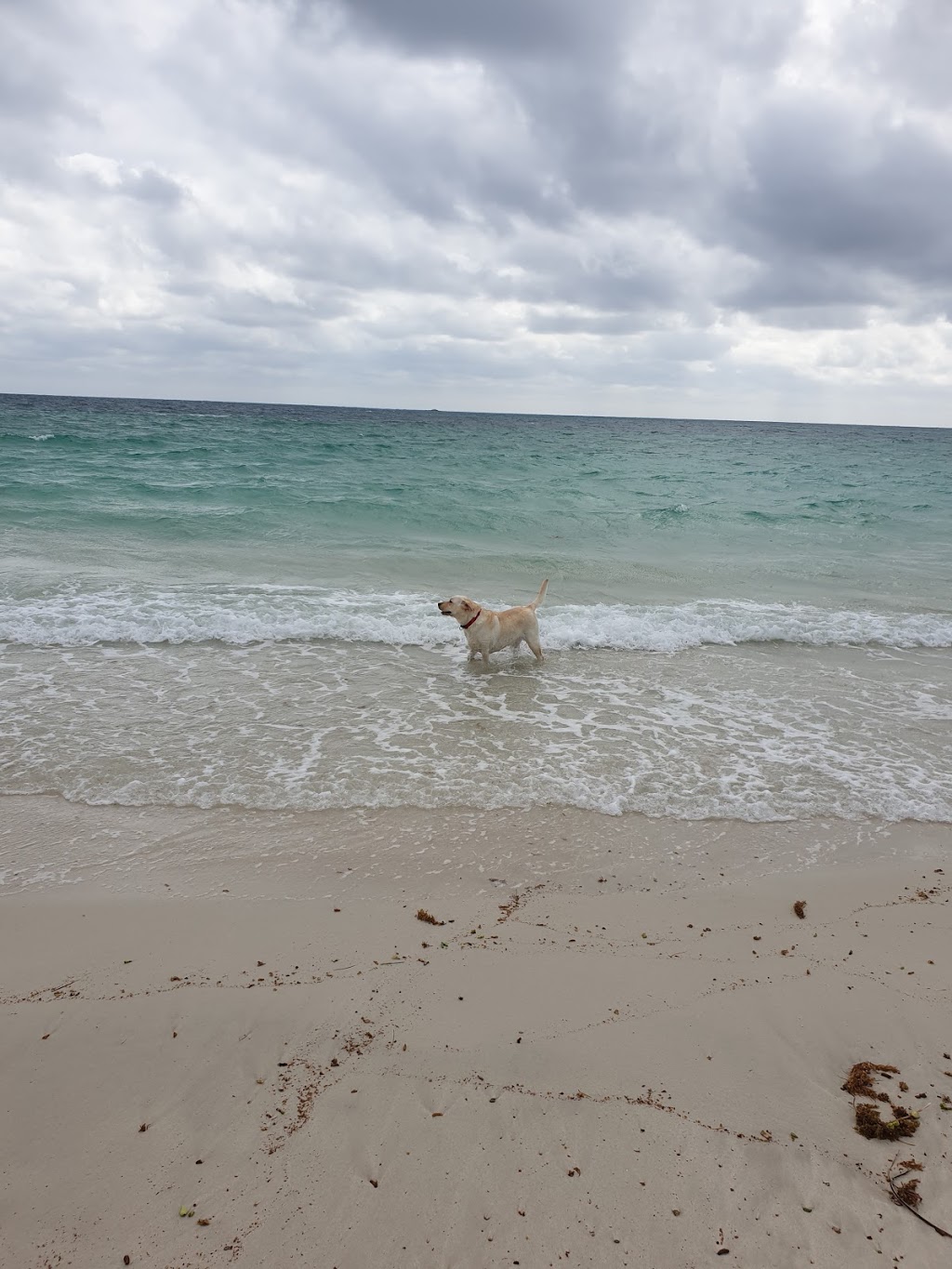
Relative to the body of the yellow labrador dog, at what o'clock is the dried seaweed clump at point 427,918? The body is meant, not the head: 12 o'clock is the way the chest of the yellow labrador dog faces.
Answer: The dried seaweed clump is roughly at 9 o'clock from the yellow labrador dog.

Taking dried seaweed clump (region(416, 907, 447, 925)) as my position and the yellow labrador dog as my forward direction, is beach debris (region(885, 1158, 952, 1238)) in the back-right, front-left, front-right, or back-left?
back-right

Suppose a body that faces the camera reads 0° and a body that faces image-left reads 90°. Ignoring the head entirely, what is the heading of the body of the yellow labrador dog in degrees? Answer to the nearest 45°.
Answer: approximately 90°

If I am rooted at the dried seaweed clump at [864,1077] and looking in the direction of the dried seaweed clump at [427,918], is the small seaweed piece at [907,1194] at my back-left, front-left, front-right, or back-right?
back-left

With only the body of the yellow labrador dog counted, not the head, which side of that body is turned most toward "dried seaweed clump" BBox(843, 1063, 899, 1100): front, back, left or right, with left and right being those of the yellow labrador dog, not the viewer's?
left

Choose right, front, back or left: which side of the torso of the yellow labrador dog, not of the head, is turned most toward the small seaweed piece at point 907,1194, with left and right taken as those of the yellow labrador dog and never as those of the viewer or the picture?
left
